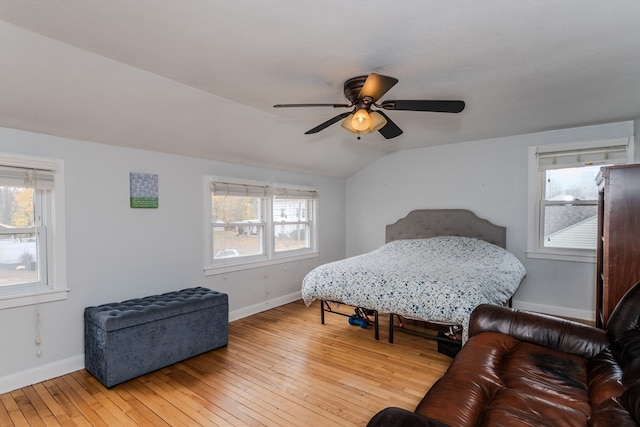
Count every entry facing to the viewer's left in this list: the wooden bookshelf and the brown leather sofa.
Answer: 2

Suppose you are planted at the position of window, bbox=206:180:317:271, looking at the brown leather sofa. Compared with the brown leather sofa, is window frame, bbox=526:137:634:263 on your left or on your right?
left

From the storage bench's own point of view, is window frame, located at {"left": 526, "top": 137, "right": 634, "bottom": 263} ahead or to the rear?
ahead

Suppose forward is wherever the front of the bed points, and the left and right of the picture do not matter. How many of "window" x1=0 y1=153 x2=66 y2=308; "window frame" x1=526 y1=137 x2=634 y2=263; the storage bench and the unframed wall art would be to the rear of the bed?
1

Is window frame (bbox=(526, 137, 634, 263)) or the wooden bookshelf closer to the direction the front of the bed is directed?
the wooden bookshelf

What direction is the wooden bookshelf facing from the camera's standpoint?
to the viewer's left

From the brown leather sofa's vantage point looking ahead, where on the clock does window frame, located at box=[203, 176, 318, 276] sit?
The window frame is roughly at 1 o'clock from the brown leather sofa.

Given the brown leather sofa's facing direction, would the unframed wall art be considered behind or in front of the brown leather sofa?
in front

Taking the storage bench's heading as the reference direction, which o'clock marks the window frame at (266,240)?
The window frame is roughly at 9 o'clock from the storage bench.

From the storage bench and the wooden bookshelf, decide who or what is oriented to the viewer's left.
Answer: the wooden bookshelf

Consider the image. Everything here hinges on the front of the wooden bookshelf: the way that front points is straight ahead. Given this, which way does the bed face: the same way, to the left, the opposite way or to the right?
to the left

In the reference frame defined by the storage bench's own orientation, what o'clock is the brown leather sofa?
The brown leather sofa is roughly at 12 o'clock from the storage bench.

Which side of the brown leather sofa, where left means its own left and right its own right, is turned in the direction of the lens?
left
